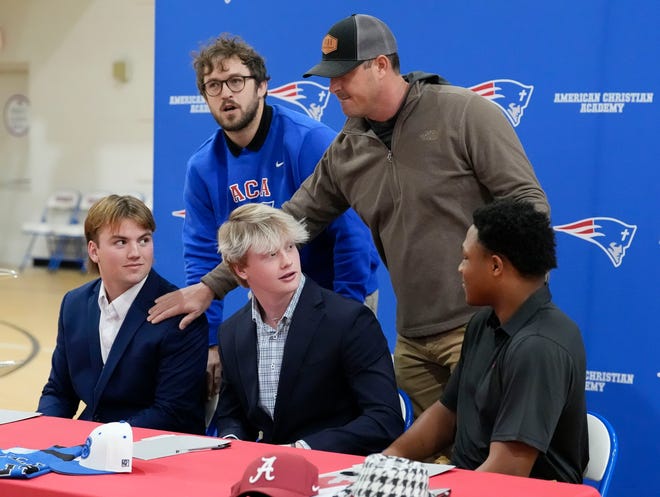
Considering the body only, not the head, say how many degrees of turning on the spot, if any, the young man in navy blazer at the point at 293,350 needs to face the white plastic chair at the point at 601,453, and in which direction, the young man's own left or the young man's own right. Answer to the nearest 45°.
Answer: approximately 135° to the young man's own left

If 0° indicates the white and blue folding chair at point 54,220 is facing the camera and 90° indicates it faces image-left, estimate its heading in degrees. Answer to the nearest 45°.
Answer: approximately 45°

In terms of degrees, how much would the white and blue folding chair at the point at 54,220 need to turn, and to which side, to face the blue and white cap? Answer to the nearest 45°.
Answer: approximately 45° to its left

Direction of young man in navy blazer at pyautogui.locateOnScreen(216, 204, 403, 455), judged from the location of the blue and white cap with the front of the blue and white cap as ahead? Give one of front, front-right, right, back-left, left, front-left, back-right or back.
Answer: back-right

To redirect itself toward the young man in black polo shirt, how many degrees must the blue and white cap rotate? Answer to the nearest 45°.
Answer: approximately 180°

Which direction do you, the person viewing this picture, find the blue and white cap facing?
facing to the left of the viewer

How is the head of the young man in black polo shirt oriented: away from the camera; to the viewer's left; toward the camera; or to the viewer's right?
to the viewer's left

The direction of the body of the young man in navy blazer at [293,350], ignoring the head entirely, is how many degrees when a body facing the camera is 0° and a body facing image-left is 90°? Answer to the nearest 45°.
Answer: approximately 45°

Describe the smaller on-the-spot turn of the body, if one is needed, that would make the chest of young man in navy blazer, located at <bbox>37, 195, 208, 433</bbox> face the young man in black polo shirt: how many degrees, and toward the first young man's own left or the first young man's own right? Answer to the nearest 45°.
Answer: approximately 90° to the first young man's own left

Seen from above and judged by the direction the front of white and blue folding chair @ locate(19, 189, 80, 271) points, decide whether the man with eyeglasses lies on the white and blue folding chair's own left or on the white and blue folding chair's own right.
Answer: on the white and blue folding chair's own left

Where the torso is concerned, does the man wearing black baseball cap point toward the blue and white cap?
yes
